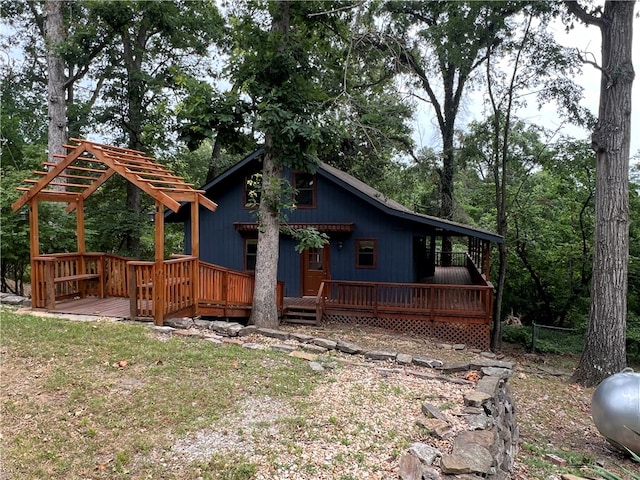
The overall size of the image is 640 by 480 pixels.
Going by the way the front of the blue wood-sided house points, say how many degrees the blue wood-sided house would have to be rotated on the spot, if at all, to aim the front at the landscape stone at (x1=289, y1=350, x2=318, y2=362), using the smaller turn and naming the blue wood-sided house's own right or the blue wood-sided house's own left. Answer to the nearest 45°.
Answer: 0° — it already faces it

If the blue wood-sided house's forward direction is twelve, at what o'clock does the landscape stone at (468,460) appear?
The landscape stone is roughly at 12 o'clock from the blue wood-sided house.

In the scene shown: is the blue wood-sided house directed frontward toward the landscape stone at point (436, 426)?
yes

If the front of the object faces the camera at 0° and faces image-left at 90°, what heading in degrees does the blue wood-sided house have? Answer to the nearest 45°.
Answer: approximately 0°

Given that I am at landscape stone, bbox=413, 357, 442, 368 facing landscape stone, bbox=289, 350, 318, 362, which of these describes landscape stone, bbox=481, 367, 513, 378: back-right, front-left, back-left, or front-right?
back-left

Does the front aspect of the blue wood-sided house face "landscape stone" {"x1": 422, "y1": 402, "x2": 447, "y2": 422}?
yes

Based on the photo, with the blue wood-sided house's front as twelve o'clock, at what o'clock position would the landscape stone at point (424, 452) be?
The landscape stone is roughly at 12 o'clock from the blue wood-sided house.
